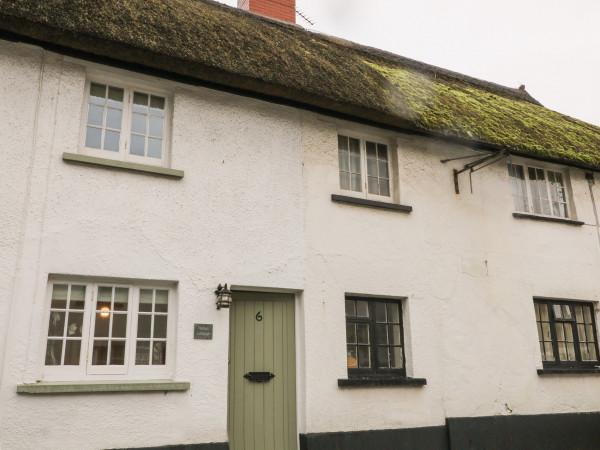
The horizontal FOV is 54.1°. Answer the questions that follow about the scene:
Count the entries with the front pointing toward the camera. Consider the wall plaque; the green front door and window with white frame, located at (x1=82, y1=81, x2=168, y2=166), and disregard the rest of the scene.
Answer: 3

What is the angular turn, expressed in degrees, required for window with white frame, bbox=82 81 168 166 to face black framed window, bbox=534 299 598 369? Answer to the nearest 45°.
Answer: approximately 90° to its left

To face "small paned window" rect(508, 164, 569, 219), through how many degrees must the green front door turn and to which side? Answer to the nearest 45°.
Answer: approximately 90° to its left

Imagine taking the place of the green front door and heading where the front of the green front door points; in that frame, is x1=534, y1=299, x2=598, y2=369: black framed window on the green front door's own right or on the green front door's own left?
on the green front door's own left

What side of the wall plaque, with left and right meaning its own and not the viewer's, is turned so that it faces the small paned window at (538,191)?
left

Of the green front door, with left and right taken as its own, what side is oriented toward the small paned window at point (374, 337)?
left

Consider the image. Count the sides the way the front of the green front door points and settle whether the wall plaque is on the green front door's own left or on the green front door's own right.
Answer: on the green front door's own right

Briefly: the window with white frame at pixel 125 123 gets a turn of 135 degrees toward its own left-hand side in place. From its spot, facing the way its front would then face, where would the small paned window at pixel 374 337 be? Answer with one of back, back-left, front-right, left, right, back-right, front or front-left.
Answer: front-right
